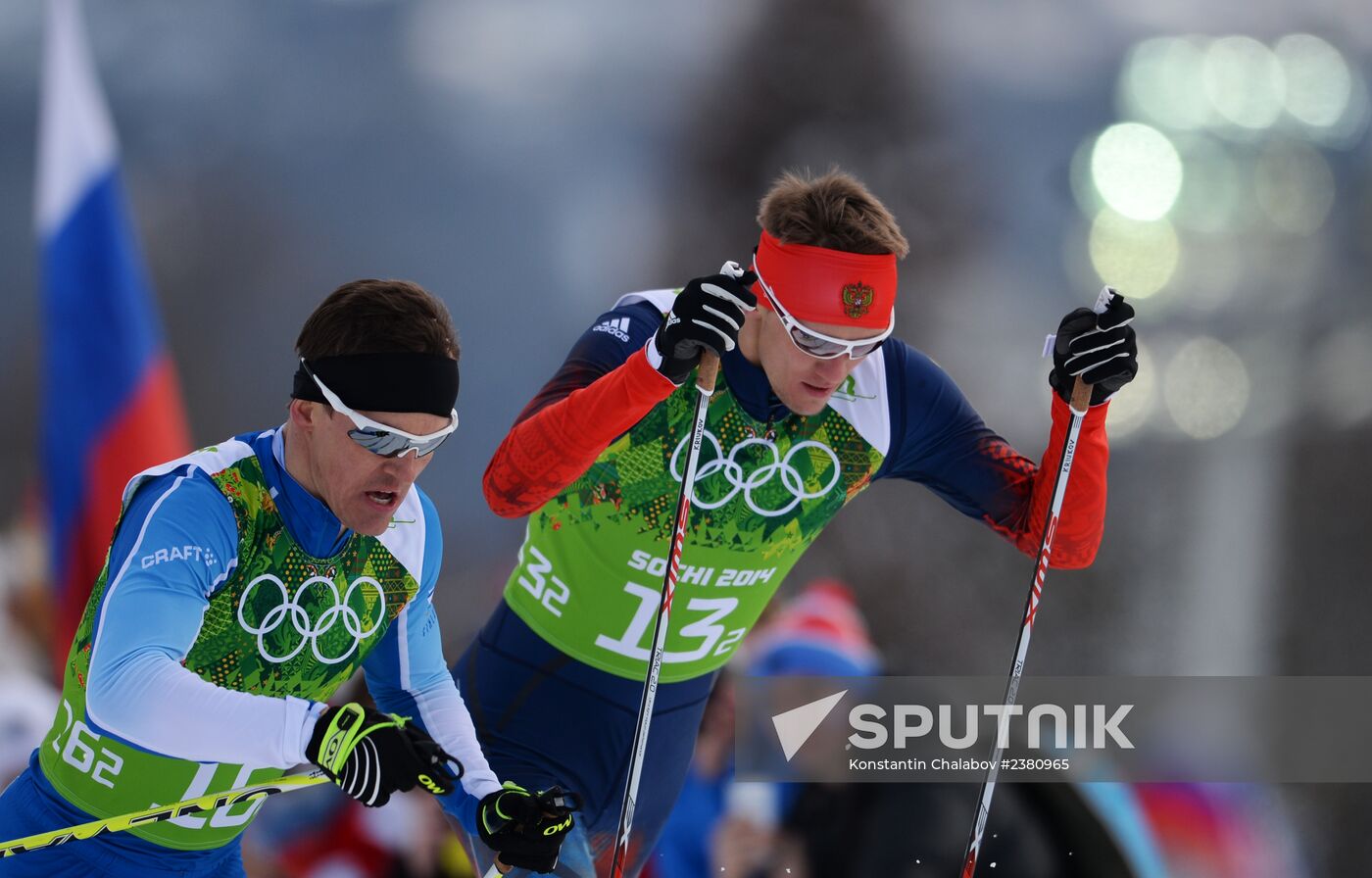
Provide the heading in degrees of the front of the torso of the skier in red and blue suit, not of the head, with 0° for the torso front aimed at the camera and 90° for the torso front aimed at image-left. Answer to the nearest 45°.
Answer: approximately 315°

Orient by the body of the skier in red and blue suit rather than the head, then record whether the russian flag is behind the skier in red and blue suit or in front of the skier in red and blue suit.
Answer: behind
